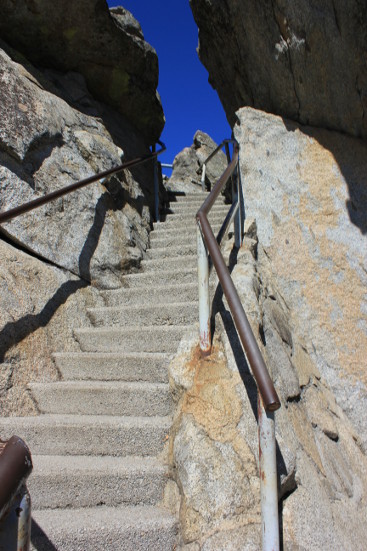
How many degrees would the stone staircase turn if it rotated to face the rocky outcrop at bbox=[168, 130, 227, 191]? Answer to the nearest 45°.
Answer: approximately 180°

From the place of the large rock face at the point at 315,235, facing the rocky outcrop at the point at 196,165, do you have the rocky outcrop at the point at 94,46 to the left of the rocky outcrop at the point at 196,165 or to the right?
left

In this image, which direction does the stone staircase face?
toward the camera

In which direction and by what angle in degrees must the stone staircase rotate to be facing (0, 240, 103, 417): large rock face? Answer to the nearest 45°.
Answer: approximately 135° to its right

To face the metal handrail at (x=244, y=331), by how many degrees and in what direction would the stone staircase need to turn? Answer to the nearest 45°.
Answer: approximately 45° to its left

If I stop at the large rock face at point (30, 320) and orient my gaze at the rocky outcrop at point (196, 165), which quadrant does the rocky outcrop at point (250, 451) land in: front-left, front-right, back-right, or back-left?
back-right
